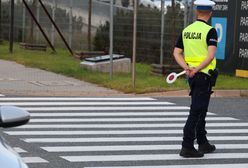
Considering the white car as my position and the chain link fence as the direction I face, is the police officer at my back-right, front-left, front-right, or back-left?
front-right

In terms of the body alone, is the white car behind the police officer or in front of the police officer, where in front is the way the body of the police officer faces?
behind

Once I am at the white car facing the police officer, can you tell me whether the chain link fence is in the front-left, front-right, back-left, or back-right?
front-left

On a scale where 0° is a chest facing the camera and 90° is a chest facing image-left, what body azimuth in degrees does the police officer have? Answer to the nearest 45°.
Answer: approximately 225°

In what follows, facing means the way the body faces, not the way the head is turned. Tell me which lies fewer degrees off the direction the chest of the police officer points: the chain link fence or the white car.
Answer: the chain link fence

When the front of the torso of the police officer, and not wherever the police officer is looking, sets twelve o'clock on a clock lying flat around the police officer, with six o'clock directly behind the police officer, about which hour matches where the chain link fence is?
The chain link fence is roughly at 10 o'clock from the police officer.

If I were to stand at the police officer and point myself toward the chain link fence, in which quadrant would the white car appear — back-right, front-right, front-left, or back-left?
back-left
